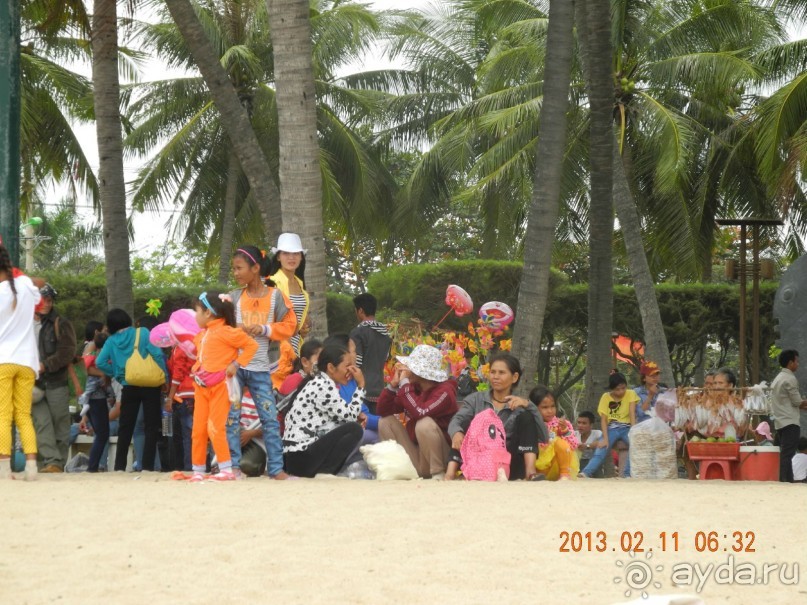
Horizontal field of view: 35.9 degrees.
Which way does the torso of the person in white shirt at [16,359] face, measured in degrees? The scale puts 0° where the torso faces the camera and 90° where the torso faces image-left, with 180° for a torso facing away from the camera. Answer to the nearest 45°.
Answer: approximately 180°

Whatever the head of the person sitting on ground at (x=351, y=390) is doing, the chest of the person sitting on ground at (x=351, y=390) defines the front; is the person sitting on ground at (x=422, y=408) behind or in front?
in front

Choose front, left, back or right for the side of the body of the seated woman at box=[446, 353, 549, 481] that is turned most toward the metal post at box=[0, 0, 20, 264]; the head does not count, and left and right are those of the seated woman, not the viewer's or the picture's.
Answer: right

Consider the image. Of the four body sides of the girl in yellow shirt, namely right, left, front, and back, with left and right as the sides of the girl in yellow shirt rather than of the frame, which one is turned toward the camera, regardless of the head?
front

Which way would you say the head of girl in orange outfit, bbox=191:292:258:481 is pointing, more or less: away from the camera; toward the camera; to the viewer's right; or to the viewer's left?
to the viewer's left

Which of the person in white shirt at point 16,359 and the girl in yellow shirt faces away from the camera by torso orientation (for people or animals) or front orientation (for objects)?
the person in white shirt

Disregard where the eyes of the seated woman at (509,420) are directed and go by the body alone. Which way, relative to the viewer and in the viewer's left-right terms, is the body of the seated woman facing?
facing the viewer

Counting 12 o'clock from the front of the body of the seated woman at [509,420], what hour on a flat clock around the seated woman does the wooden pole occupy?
The wooden pole is roughly at 7 o'clock from the seated woman.

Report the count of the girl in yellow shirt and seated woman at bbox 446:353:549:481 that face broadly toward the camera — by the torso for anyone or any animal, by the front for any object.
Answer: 2

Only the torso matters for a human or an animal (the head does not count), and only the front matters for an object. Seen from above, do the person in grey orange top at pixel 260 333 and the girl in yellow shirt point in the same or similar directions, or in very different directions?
same or similar directions

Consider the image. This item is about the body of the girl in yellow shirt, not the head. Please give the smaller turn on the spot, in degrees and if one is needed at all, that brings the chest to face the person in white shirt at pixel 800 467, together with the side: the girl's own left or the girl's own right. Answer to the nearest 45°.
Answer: approximately 45° to the girl's own left

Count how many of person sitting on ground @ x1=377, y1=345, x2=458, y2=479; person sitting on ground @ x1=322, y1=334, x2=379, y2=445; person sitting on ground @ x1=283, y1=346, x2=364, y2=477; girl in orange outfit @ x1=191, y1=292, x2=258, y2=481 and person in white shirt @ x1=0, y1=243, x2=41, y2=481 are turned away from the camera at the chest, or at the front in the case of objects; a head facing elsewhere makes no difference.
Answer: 1

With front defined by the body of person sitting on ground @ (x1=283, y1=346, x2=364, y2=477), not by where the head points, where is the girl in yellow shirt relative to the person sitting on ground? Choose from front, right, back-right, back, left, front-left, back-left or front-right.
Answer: front-left
